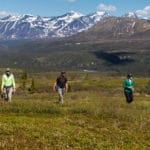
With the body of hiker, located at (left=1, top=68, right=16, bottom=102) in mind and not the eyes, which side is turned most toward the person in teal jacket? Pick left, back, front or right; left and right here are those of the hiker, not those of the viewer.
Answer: left

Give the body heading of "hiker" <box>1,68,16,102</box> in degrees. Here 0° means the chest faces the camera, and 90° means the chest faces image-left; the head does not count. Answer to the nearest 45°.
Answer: approximately 0°
